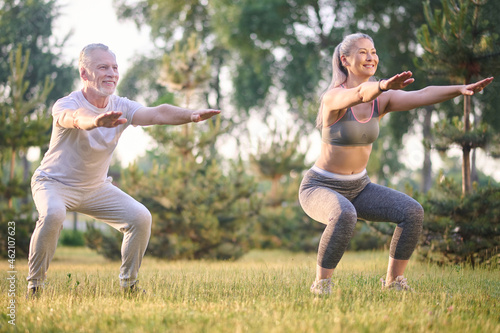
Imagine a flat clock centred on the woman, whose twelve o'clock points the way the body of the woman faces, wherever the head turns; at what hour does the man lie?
The man is roughly at 4 o'clock from the woman.

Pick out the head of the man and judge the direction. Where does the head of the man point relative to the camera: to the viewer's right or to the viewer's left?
to the viewer's right

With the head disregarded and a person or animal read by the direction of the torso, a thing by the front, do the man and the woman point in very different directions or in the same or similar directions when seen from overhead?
same or similar directions

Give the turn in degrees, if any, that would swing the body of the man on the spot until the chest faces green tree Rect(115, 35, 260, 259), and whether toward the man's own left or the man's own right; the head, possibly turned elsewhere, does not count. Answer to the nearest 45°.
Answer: approximately 135° to the man's own left

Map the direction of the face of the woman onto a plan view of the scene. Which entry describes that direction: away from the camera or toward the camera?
toward the camera

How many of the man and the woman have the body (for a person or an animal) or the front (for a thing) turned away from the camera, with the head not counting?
0

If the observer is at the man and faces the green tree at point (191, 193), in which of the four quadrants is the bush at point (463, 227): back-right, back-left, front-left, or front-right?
front-right

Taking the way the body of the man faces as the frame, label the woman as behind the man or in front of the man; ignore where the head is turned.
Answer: in front

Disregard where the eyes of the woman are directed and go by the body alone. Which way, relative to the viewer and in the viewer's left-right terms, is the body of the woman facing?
facing the viewer and to the right of the viewer

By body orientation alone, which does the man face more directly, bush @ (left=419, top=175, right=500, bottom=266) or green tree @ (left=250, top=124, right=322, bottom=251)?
the bush

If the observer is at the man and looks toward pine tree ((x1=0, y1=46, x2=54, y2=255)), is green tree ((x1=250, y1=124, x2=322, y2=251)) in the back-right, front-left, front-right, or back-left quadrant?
front-right
